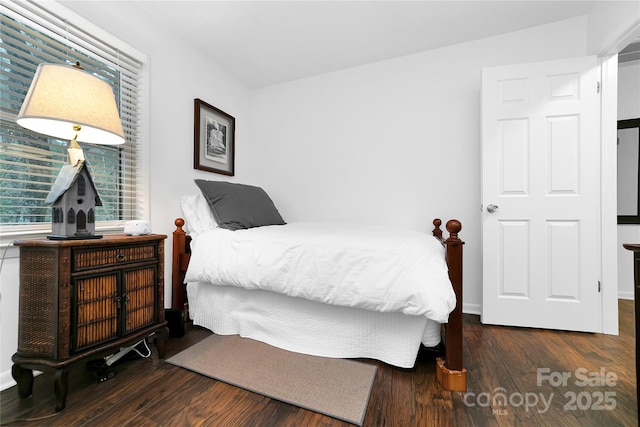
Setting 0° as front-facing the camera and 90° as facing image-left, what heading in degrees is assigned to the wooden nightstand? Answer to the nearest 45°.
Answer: approximately 315°

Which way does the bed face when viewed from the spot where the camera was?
facing the viewer and to the right of the viewer

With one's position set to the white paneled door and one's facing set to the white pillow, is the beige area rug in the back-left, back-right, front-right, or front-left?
front-left

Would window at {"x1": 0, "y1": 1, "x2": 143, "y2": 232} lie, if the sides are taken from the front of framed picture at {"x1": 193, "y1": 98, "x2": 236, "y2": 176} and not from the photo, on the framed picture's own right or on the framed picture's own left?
on the framed picture's own right

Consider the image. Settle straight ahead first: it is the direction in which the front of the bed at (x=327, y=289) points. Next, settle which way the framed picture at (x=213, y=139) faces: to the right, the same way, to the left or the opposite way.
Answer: the same way

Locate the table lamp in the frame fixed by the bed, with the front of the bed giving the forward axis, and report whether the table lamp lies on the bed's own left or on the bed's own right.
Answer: on the bed's own right

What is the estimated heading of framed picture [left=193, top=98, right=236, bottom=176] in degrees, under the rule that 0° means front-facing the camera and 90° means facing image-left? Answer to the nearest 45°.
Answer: approximately 315°

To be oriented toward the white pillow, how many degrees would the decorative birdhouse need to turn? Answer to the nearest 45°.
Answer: approximately 90° to its left

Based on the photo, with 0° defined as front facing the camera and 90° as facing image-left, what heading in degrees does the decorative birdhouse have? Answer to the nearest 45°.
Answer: approximately 315°

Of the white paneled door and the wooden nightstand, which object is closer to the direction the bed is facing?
the white paneled door
